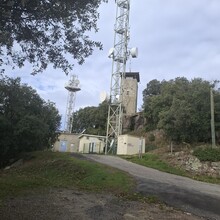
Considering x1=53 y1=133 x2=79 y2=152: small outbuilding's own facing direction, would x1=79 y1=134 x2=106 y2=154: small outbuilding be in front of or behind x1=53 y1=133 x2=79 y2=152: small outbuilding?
in front

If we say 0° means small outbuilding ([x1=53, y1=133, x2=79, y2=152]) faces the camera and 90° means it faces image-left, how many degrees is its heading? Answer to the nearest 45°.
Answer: approximately 0°

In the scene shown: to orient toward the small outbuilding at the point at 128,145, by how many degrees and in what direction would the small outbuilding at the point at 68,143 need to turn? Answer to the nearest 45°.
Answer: approximately 45° to its left

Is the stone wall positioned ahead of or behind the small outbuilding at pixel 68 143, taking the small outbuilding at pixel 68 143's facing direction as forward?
ahead
